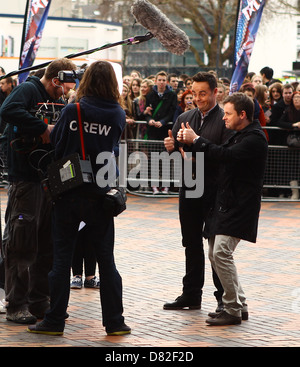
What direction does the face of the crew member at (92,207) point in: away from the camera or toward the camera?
away from the camera

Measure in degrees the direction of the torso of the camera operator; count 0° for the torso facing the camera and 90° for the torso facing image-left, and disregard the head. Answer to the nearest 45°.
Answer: approximately 270°

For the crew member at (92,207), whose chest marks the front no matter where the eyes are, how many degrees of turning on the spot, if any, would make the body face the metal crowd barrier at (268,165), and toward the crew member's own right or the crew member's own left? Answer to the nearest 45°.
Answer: approximately 45° to the crew member's own right

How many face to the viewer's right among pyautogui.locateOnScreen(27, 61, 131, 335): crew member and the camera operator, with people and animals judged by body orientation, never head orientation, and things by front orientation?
1

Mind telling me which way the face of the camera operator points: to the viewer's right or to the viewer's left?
to the viewer's right

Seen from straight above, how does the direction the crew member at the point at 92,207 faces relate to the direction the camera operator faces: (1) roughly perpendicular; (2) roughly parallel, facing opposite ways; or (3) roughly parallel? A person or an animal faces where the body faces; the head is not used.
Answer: roughly perpendicular

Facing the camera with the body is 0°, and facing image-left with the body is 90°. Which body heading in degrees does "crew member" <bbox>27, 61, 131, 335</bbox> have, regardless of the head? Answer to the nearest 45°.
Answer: approximately 180°

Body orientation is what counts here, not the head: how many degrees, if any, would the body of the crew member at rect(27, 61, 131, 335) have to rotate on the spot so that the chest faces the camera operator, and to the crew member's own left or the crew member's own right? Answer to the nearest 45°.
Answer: approximately 45° to the crew member's own left

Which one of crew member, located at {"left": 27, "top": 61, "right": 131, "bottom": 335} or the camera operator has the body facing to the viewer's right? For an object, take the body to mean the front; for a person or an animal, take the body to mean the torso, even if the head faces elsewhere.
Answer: the camera operator
